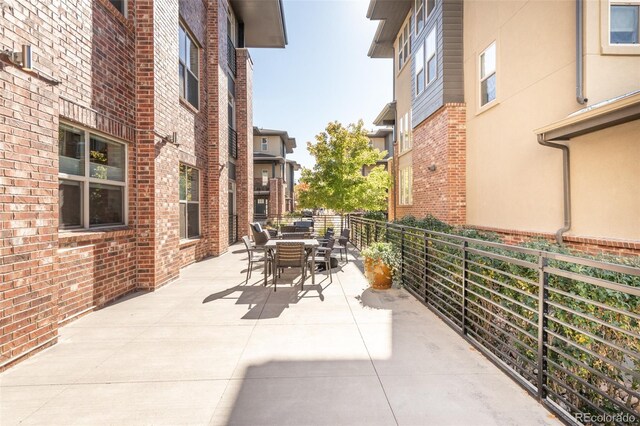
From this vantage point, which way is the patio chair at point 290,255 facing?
away from the camera

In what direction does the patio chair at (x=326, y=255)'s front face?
to the viewer's left

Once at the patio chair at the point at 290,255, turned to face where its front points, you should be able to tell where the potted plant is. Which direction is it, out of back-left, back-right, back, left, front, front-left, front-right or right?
right

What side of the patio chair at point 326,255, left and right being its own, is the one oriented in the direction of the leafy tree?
right

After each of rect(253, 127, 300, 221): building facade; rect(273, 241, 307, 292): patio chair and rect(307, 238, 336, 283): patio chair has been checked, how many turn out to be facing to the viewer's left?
1

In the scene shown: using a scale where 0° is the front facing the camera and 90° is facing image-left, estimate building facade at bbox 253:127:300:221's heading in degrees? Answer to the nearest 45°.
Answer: approximately 0°

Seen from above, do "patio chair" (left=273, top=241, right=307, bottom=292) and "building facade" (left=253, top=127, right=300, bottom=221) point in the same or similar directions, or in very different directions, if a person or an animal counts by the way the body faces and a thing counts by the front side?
very different directions

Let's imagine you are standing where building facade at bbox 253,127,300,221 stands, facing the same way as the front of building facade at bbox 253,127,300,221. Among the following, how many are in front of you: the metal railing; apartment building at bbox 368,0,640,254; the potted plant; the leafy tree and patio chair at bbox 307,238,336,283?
5

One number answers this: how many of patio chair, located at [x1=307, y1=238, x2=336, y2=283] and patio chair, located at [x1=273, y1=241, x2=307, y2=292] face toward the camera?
0

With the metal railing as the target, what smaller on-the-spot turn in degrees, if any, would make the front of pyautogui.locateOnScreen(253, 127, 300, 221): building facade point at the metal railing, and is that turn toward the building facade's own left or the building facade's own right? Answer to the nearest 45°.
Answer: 0° — it already faces it

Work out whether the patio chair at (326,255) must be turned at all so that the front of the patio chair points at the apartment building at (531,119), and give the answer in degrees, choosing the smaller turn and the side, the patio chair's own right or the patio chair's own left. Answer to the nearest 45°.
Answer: approximately 180°

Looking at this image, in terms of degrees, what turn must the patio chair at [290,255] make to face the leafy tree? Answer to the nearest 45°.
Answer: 0° — it already faces it

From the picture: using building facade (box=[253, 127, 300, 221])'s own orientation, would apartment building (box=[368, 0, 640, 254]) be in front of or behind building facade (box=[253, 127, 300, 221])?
in front
